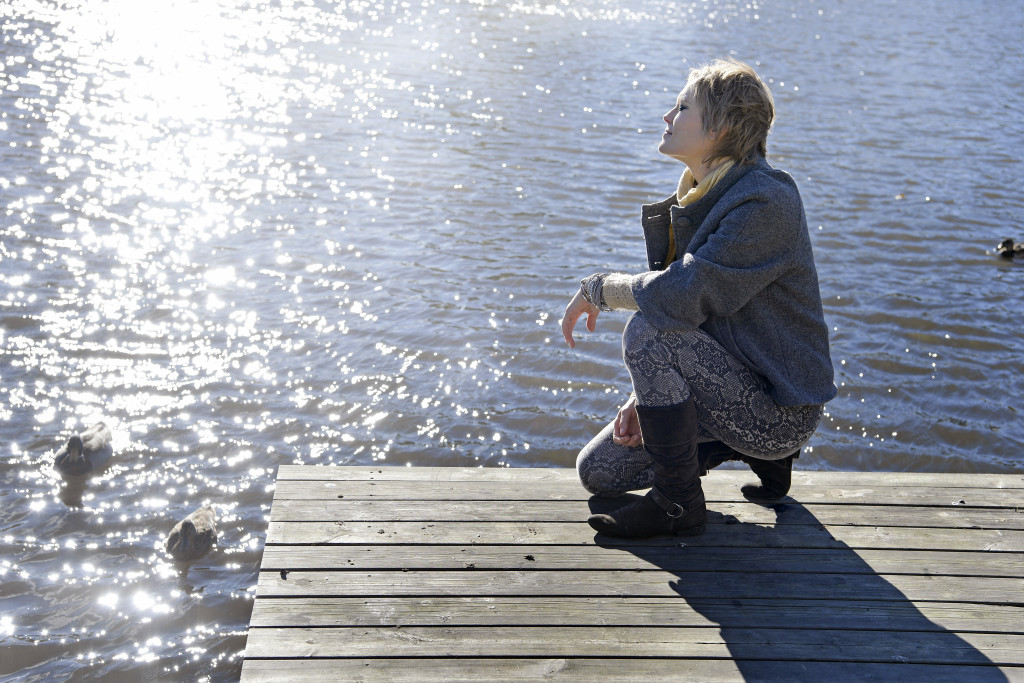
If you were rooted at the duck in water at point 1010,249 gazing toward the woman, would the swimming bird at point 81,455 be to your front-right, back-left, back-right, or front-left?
front-right

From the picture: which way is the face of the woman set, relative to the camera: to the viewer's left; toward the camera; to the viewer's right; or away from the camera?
to the viewer's left

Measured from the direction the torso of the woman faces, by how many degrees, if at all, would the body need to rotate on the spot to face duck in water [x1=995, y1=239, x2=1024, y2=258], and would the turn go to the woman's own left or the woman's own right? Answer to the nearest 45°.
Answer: approximately 135° to the woman's own right

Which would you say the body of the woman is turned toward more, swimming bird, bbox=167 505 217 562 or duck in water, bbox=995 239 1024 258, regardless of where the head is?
the swimming bird

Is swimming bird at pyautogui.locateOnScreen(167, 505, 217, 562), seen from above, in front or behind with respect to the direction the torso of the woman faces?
in front

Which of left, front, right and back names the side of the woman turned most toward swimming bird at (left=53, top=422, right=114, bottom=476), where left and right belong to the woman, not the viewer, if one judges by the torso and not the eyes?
front

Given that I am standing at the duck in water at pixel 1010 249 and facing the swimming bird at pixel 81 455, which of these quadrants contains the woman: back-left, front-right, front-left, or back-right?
front-left

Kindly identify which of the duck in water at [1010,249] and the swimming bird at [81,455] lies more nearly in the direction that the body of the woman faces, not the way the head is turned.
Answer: the swimming bird

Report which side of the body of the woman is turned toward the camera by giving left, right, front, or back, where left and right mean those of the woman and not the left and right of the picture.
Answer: left
